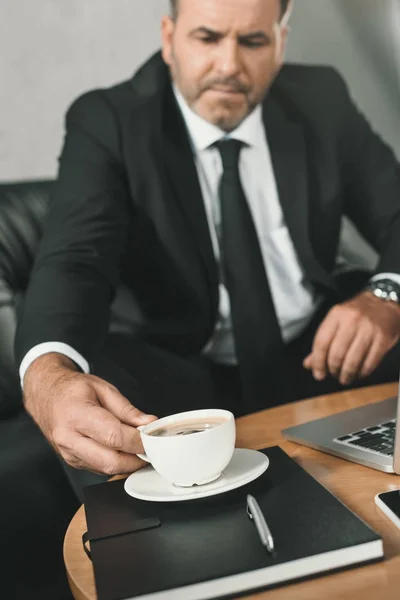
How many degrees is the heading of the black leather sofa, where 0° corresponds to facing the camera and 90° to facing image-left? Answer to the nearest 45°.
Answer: approximately 0°

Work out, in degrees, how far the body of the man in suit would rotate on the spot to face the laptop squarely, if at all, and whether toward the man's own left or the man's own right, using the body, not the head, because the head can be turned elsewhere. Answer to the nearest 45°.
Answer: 0° — they already face it

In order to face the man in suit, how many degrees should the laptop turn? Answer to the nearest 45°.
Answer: approximately 45° to its right

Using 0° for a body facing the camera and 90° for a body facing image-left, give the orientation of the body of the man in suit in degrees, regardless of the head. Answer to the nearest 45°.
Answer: approximately 0°

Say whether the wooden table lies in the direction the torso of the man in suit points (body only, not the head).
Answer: yes

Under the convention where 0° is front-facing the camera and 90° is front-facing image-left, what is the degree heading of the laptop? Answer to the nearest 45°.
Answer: approximately 135°

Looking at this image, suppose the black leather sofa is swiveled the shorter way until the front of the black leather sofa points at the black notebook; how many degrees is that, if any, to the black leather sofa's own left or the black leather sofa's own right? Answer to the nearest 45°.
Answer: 0° — it already faces it

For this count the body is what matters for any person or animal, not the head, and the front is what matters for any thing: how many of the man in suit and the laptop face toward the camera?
1
